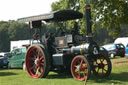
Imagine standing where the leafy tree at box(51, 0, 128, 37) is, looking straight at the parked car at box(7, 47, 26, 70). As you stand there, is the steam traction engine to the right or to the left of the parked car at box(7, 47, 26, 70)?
left

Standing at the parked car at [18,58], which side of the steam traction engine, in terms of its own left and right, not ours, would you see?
back

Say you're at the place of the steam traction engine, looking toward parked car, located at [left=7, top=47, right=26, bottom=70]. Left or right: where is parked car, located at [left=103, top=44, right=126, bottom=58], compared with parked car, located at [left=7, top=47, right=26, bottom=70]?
right

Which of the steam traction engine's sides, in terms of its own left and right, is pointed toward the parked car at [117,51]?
left

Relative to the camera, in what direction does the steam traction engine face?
facing the viewer and to the right of the viewer

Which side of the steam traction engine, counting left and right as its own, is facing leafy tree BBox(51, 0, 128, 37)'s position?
left
